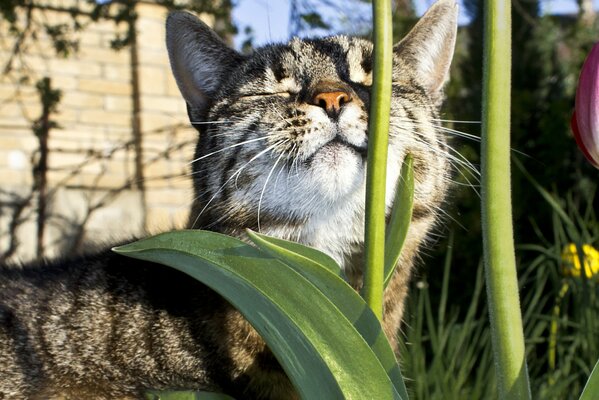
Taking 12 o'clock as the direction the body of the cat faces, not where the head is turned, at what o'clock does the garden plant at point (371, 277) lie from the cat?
The garden plant is roughly at 1 o'clock from the cat.

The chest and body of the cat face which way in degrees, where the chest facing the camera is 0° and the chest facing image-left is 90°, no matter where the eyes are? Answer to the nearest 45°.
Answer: approximately 315°

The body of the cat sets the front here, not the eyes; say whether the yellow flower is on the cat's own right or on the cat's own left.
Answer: on the cat's own left
